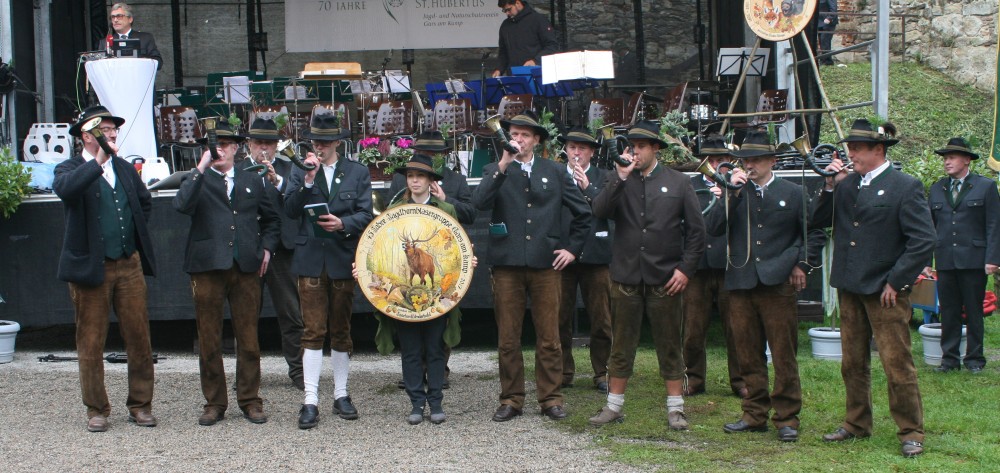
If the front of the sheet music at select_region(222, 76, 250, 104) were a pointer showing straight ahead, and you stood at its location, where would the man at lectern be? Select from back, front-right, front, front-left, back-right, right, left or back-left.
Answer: back-left

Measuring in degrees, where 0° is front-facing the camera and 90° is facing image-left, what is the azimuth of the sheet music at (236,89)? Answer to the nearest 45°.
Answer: approximately 180°

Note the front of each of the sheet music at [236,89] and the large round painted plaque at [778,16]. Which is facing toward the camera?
the large round painted plaque

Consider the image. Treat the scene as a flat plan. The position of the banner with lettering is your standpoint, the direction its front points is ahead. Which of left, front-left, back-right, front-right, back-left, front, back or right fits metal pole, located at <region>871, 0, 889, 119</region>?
front-left

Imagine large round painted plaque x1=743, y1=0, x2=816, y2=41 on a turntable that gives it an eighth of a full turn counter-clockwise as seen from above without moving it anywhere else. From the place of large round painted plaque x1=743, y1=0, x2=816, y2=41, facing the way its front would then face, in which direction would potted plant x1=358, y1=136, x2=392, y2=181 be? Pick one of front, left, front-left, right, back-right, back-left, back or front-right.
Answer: back-right

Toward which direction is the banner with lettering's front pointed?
toward the camera

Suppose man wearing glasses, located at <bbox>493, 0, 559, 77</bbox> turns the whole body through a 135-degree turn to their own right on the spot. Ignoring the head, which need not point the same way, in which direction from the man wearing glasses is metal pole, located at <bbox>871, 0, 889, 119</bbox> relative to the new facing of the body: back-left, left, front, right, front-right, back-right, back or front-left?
back-right

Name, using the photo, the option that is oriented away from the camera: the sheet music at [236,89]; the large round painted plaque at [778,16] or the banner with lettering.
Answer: the sheet music

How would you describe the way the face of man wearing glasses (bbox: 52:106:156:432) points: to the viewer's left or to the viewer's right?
to the viewer's right

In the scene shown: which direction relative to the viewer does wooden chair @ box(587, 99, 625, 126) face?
toward the camera

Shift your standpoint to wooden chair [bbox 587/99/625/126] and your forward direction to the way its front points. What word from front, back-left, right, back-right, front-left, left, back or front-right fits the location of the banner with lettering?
back-right

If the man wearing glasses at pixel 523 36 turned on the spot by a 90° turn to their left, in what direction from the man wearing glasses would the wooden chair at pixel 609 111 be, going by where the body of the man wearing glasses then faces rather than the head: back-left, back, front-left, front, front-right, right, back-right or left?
front

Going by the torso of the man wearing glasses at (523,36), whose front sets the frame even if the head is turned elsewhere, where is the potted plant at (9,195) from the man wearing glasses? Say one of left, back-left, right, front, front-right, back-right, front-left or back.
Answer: front

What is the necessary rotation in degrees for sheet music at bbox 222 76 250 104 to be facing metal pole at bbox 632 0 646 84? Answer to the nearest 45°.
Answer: approximately 90° to its right

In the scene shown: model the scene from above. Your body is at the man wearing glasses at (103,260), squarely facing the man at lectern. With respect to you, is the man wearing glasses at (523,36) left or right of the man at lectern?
right

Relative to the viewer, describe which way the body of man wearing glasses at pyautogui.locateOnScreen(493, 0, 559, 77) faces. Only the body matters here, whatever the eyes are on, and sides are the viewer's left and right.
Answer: facing the viewer and to the left of the viewer
